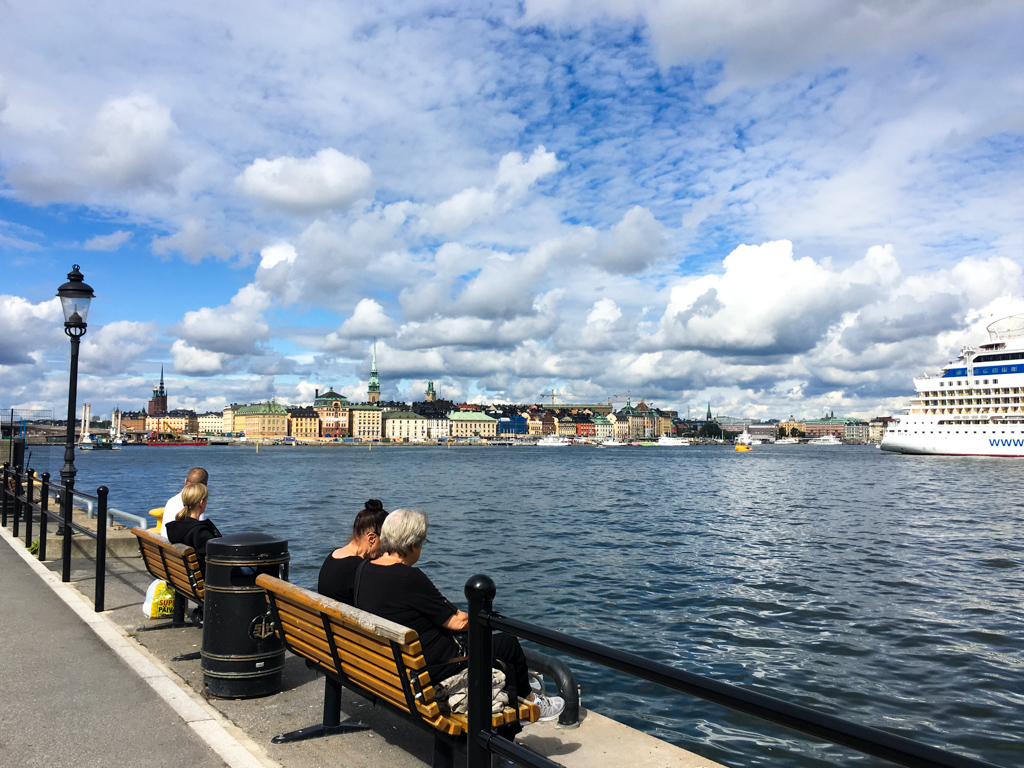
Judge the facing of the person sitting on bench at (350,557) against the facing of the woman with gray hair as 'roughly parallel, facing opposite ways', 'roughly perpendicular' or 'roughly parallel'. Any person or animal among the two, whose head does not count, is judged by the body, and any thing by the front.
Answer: roughly parallel

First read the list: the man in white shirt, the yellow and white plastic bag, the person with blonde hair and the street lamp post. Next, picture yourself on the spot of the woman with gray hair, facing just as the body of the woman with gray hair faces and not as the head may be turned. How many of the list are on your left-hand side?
4

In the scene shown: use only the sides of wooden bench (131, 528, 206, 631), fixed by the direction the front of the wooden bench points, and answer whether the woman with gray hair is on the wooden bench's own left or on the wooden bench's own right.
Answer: on the wooden bench's own right

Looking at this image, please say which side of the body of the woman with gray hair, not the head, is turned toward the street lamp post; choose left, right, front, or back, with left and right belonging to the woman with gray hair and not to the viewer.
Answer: left

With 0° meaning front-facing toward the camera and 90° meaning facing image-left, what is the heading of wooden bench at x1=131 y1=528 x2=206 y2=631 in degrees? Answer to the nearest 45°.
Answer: approximately 225°

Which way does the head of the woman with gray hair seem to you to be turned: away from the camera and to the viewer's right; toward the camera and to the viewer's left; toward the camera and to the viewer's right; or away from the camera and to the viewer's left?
away from the camera and to the viewer's right

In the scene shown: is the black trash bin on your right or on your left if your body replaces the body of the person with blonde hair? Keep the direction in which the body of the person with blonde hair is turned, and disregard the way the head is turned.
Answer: on your right

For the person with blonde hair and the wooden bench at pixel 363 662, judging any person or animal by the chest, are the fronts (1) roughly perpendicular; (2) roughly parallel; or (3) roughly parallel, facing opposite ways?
roughly parallel

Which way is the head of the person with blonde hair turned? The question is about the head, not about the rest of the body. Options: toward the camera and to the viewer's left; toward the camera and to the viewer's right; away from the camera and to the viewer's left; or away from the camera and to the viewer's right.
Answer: away from the camera and to the viewer's right

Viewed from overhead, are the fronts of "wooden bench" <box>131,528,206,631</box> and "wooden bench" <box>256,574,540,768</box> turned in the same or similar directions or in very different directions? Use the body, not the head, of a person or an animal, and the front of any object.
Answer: same or similar directions

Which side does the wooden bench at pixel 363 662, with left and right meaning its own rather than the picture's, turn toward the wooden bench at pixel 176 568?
left

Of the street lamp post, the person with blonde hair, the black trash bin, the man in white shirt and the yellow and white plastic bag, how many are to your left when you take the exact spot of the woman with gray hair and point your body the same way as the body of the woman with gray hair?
5

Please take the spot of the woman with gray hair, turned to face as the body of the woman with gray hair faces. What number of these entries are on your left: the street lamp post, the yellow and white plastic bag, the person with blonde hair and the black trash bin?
4

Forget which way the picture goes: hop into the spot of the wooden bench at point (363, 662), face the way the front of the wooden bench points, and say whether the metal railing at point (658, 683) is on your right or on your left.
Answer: on your right

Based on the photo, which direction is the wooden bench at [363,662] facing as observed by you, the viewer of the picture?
facing away from the viewer and to the right of the viewer

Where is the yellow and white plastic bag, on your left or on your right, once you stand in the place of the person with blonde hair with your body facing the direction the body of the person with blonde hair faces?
on your left

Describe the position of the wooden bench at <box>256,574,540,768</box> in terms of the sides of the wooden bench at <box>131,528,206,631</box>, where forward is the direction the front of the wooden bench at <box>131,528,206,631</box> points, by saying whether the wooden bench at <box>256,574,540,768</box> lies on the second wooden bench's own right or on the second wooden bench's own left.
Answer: on the second wooden bench's own right

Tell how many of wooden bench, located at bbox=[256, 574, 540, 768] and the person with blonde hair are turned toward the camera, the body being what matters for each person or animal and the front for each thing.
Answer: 0

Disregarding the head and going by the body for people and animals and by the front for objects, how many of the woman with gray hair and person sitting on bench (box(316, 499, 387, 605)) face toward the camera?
0

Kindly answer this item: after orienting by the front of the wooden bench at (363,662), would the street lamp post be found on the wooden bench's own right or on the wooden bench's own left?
on the wooden bench's own left
